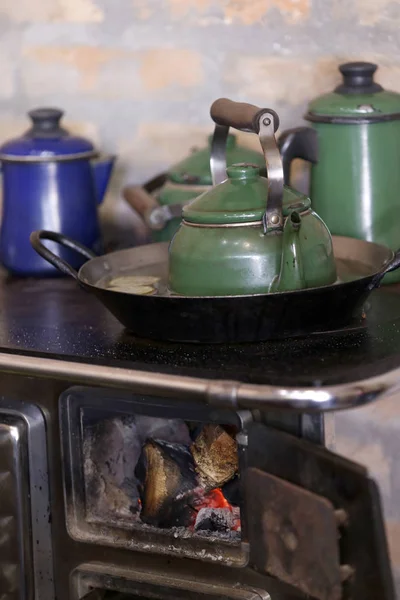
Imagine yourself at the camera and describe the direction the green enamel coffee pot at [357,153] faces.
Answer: facing to the right of the viewer

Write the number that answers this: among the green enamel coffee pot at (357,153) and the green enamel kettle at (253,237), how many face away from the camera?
0

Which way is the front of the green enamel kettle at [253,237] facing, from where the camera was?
facing the viewer and to the right of the viewer
